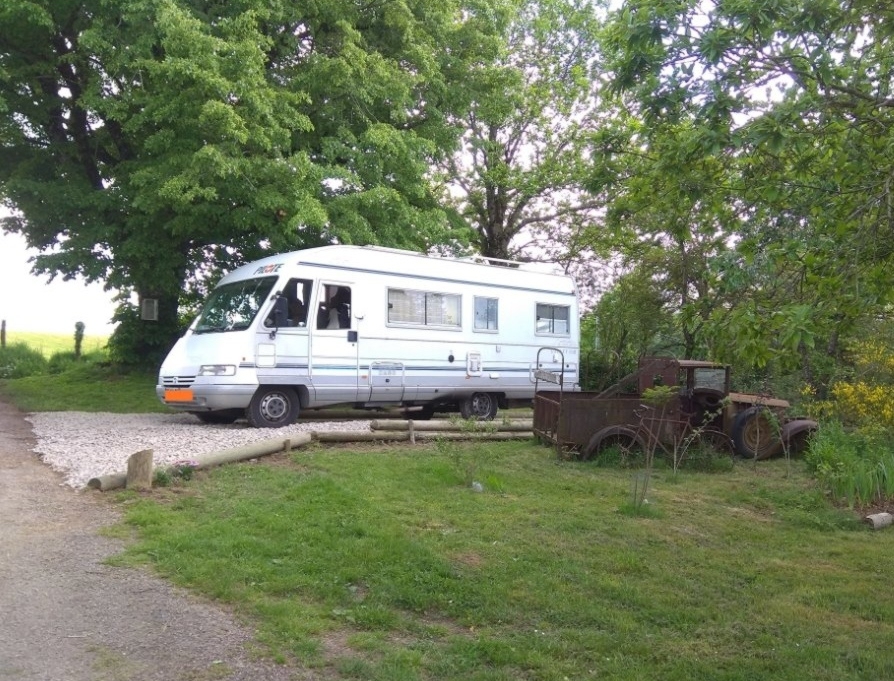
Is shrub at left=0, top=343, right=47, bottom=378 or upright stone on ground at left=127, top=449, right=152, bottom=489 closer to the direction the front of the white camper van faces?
the upright stone on ground

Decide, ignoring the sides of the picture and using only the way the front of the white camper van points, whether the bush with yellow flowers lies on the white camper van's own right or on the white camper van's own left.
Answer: on the white camper van's own left

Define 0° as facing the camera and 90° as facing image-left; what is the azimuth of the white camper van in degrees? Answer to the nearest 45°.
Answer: approximately 45°

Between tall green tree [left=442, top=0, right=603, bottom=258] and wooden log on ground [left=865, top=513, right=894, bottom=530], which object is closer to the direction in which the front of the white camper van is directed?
the wooden log on ground

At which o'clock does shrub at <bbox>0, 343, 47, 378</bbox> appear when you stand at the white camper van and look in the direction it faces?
The shrub is roughly at 3 o'clock from the white camper van.

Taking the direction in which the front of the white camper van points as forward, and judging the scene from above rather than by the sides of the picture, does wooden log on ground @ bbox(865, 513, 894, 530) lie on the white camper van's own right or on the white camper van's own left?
on the white camper van's own left

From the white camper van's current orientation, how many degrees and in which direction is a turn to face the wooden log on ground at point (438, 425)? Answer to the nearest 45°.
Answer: approximately 90° to its left
